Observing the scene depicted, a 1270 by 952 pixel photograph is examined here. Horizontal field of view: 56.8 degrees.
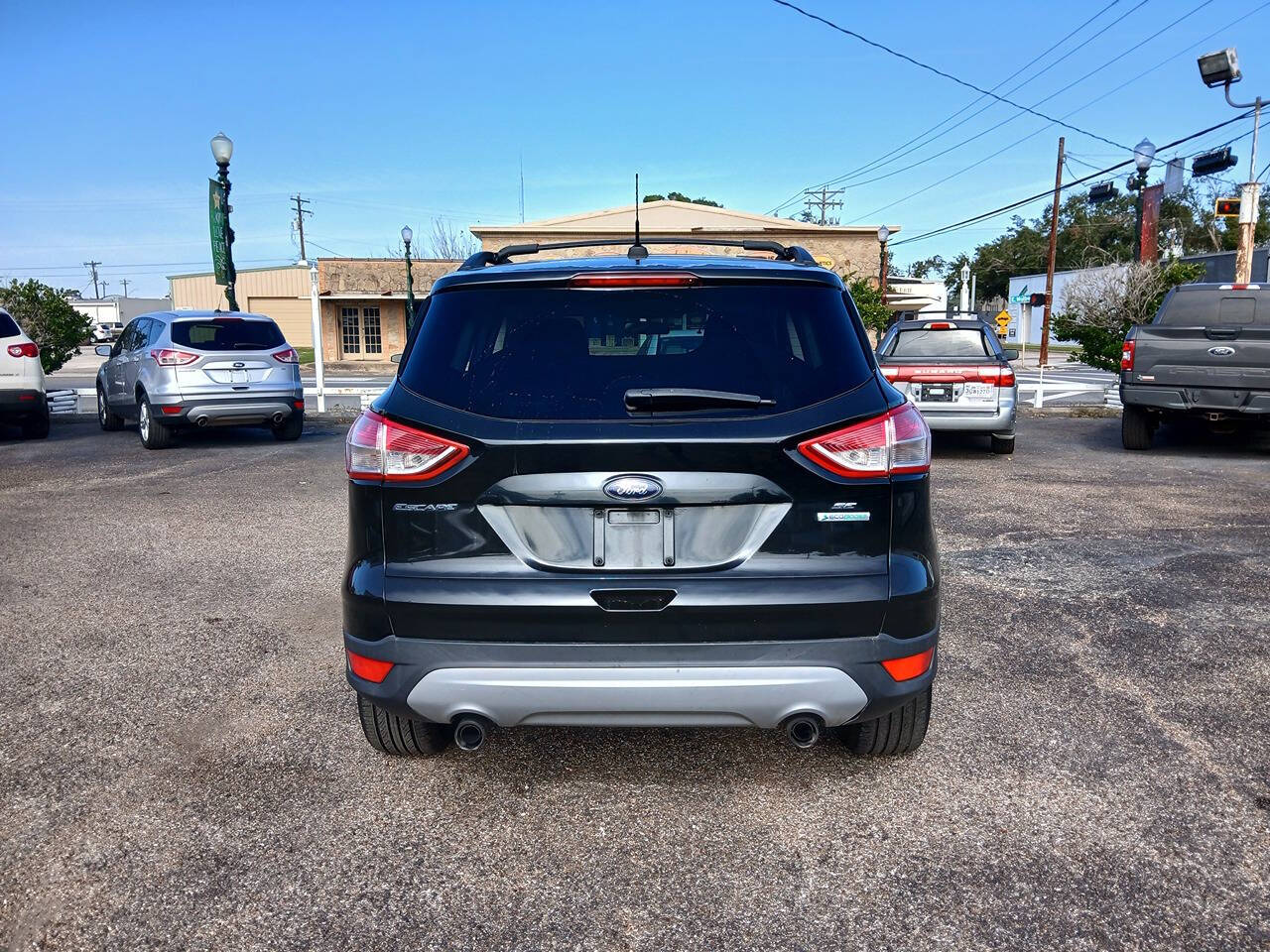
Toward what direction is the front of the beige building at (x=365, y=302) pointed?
toward the camera

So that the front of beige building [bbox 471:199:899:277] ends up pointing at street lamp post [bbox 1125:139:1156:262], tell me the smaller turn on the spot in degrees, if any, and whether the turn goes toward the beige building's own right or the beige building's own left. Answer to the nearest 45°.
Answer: approximately 45° to the beige building's own left

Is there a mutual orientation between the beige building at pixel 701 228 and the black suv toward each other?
yes

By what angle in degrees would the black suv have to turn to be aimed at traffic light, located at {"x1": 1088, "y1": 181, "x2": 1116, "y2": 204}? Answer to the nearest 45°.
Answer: approximately 45° to its right

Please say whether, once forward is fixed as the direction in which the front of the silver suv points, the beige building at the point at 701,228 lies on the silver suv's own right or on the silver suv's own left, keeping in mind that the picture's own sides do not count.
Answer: on the silver suv's own right

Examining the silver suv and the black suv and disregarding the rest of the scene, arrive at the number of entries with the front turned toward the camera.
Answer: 0

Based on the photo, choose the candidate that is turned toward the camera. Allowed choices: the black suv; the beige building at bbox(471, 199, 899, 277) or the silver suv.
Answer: the beige building

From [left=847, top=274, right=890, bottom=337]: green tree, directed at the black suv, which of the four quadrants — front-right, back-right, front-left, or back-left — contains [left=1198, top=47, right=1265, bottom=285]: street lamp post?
front-left

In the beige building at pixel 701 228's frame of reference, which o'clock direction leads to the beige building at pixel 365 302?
the beige building at pixel 365 302 is roughly at 4 o'clock from the beige building at pixel 701 228.

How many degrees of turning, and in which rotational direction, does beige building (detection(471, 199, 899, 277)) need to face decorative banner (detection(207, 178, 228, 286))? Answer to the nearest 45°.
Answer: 0° — it already faces it

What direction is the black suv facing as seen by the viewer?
away from the camera

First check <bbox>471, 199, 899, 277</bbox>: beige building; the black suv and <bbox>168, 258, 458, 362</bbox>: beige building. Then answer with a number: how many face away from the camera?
1

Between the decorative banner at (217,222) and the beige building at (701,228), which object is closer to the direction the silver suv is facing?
the decorative banner

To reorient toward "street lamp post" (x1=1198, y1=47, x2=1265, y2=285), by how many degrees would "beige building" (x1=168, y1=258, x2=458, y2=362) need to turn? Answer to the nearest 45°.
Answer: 0° — it already faces it

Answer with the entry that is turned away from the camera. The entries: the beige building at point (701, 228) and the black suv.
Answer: the black suv

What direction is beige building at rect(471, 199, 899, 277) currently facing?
toward the camera

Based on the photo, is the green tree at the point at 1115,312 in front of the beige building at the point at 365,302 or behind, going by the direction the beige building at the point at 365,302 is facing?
in front

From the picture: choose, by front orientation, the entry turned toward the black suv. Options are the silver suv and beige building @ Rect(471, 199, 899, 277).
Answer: the beige building
